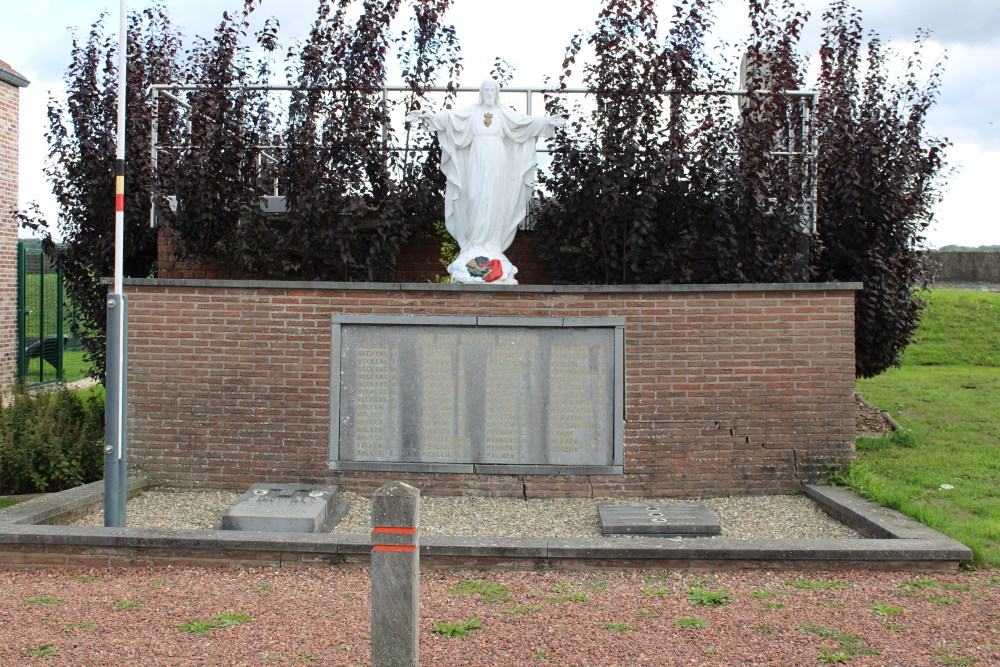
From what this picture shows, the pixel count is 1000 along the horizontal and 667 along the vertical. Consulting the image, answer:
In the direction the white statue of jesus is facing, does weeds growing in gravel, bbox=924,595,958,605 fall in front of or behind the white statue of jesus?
in front

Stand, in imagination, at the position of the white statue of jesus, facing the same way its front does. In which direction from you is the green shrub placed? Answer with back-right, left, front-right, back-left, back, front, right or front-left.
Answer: right

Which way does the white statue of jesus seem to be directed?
toward the camera

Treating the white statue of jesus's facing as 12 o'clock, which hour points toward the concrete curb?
The concrete curb is roughly at 12 o'clock from the white statue of jesus.

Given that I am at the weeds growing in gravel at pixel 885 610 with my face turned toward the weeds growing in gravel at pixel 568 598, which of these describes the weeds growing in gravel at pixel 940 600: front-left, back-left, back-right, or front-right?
back-right

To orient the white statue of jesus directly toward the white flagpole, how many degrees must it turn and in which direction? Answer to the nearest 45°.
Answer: approximately 45° to its right

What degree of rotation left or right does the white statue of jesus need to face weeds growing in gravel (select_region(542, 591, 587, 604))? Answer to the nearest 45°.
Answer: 0° — it already faces it

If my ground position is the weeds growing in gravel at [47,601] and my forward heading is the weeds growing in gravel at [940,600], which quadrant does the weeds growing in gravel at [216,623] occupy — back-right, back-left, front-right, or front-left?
front-right

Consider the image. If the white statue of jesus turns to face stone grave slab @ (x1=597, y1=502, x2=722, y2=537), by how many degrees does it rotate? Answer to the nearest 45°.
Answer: approximately 45° to its left

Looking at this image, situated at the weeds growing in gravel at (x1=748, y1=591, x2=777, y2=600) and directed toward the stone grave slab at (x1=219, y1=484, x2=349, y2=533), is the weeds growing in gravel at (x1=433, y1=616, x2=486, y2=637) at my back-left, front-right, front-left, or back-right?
front-left

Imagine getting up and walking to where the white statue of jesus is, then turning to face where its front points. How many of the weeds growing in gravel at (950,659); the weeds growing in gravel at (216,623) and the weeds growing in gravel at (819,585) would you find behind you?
0

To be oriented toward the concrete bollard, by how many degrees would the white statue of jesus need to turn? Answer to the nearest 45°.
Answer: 0° — it already faces it

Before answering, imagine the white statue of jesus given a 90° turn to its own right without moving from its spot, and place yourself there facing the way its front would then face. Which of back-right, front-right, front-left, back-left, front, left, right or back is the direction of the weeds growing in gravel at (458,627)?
left

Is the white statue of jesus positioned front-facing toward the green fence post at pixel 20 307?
no

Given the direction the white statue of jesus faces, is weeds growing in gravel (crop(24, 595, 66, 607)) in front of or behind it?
in front
